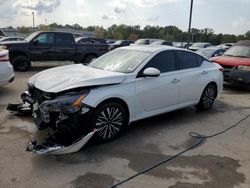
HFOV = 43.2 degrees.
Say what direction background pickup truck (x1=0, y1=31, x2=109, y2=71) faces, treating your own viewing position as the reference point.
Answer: facing to the left of the viewer

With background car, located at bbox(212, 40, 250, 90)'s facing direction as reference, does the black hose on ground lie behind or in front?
in front

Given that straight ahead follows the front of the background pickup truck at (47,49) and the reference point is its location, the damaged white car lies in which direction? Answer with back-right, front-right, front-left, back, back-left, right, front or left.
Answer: left

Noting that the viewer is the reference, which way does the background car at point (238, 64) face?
facing the viewer and to the left of the viewer

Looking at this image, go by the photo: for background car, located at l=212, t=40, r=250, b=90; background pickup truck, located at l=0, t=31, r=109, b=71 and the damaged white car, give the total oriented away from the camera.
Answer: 0

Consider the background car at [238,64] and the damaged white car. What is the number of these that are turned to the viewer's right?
0

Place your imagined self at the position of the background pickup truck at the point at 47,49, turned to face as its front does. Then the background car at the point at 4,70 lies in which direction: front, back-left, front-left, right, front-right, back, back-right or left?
left

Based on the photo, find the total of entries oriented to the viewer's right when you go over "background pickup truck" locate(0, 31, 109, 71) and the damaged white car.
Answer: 0

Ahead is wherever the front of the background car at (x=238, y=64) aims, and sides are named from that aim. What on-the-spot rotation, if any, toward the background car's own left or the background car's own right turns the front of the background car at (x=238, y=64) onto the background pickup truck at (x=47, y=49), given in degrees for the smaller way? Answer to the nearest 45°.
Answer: approximately 45° to the background car's own right
